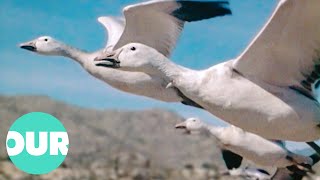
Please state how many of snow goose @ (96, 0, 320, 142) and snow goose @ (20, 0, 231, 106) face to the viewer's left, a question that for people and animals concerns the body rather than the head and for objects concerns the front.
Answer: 2

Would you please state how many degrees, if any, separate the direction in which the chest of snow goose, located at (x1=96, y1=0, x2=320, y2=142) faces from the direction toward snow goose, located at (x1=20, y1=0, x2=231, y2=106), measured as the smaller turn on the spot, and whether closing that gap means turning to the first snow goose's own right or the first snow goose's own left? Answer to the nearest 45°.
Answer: approximately 45° to the first snow goose's own right

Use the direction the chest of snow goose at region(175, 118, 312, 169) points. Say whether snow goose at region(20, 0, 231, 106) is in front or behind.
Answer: in front

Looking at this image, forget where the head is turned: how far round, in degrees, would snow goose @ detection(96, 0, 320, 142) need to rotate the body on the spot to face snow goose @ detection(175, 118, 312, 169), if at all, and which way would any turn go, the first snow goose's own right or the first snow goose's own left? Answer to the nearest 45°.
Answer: approximately 90° to the first snow goose's own right

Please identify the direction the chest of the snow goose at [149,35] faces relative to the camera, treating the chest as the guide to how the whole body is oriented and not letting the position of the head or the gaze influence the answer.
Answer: to the viewer's left

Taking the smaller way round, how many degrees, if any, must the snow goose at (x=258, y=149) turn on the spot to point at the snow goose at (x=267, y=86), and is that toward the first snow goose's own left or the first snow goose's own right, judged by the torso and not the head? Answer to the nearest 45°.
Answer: approximately 90° to the first snow goose's own left

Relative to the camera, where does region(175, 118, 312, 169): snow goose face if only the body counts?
to the viewer's left

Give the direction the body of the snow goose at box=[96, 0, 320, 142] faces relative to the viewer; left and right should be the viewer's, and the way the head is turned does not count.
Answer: facing to the left of the viewer

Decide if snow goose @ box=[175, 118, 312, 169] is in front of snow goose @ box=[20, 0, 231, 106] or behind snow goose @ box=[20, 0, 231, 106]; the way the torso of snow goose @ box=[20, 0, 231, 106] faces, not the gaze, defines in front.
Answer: behind
